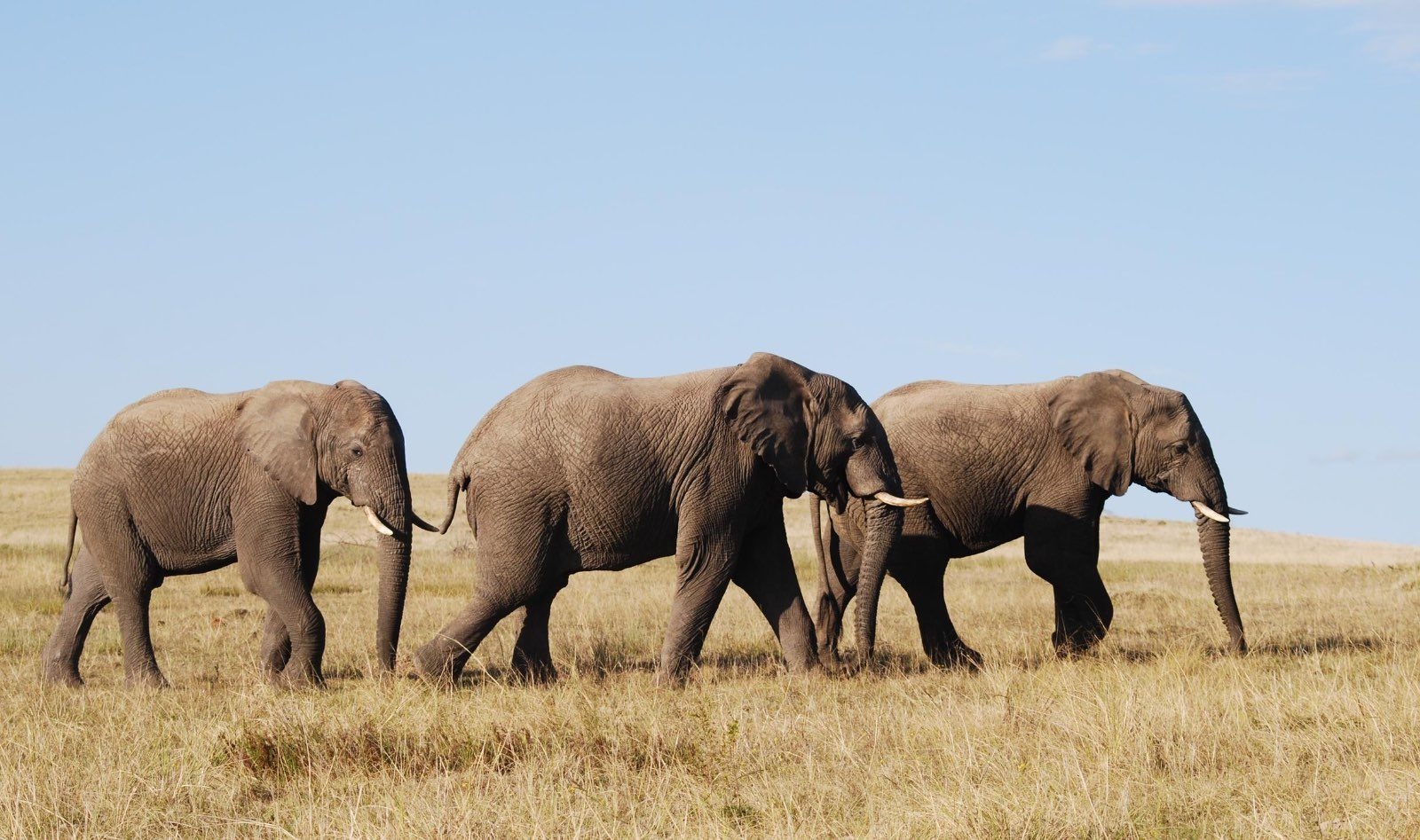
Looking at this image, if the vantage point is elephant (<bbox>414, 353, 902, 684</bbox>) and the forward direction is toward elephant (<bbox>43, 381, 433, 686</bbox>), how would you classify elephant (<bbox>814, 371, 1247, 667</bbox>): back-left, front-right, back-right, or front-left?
back-right

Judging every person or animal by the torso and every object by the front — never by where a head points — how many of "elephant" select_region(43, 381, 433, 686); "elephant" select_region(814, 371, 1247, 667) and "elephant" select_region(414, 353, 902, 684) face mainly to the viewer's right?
3

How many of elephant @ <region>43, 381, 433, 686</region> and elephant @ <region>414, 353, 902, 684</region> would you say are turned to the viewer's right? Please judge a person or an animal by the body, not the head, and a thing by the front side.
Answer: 2

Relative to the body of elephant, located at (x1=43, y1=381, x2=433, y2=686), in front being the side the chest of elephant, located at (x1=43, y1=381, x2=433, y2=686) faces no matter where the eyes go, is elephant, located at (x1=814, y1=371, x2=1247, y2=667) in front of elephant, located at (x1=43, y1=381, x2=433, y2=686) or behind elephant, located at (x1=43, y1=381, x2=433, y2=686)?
in front

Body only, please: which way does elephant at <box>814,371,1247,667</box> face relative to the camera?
to the viewer's right

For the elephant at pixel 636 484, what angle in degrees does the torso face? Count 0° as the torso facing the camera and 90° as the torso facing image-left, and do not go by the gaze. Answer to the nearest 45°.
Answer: approximately 270°

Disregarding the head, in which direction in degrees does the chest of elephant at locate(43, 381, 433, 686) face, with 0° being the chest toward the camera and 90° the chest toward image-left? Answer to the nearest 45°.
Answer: approximately 270°

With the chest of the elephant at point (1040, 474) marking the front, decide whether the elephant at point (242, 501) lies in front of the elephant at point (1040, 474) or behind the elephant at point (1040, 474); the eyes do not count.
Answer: behind

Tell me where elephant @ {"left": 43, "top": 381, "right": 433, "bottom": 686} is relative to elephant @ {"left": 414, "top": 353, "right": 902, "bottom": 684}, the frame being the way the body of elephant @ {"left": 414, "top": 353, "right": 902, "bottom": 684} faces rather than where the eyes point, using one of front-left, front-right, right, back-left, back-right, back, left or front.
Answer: back

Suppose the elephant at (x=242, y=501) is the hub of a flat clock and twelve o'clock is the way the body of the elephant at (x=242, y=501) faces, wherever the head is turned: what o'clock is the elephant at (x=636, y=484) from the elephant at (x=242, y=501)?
the elephant at (x=636, y=484) is roughly at 1 o'clock from the elephant at (x=242, y=501).

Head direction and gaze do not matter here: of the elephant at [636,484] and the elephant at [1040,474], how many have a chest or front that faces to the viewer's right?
2

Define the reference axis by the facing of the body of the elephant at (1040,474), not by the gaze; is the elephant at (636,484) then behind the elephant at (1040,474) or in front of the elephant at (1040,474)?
behind

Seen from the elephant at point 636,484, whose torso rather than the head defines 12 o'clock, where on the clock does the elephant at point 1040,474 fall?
the elephant at point 1040,474 is roughly at 11 o'clock from the elephant at point 636,484.
